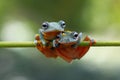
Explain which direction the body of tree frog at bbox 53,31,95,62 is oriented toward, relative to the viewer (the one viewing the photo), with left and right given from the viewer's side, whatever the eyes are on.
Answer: facing the viewer
